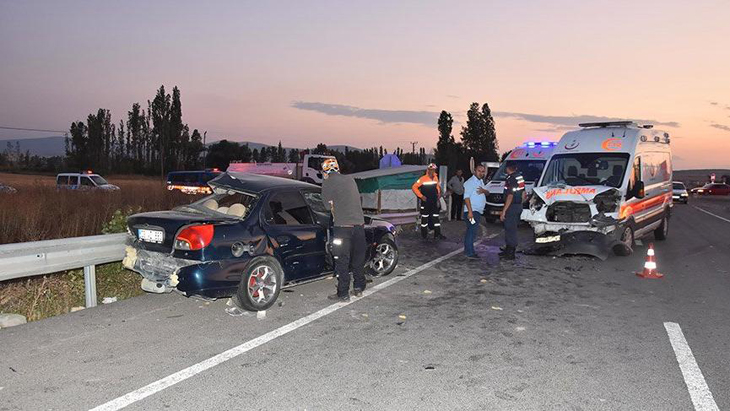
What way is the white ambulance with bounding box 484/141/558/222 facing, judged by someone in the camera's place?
facing the viewer and to the left of the viewer

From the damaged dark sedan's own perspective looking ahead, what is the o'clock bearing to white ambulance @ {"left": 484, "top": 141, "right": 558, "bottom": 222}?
The white ambulance is roughly at 12 o'clock from the damaged dark sedan.

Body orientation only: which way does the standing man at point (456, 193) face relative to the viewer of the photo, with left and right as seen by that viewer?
facing the viewer and to the right of the viewer

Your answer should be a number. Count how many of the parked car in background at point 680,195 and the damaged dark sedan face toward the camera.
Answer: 1

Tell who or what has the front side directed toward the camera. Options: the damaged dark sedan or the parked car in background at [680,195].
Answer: the parked car in background

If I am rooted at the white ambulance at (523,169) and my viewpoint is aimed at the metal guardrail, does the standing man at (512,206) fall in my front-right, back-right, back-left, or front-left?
front-left

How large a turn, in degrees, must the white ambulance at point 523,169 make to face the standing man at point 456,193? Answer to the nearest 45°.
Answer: approximately 45° to its right

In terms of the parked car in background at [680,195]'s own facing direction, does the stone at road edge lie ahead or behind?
ahead

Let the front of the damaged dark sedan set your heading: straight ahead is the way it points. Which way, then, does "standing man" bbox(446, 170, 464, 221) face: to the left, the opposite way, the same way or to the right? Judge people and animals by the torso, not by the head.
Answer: to the right

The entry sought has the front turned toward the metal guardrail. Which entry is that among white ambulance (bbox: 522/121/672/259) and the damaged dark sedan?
the white ambulance

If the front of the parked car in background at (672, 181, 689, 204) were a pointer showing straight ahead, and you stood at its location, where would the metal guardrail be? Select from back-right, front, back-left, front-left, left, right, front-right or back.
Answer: front

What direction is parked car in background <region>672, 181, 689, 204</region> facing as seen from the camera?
toward the camera

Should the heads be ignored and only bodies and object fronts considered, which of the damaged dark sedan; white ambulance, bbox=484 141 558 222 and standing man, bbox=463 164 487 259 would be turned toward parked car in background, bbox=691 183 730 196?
the damaged dark sedan

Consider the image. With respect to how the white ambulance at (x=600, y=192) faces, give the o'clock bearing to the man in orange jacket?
The man in orange jacket is roughly at 2 o'clock from the white ambulance.

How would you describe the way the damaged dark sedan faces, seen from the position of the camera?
facing away from the viewer and to the right of the viewer
